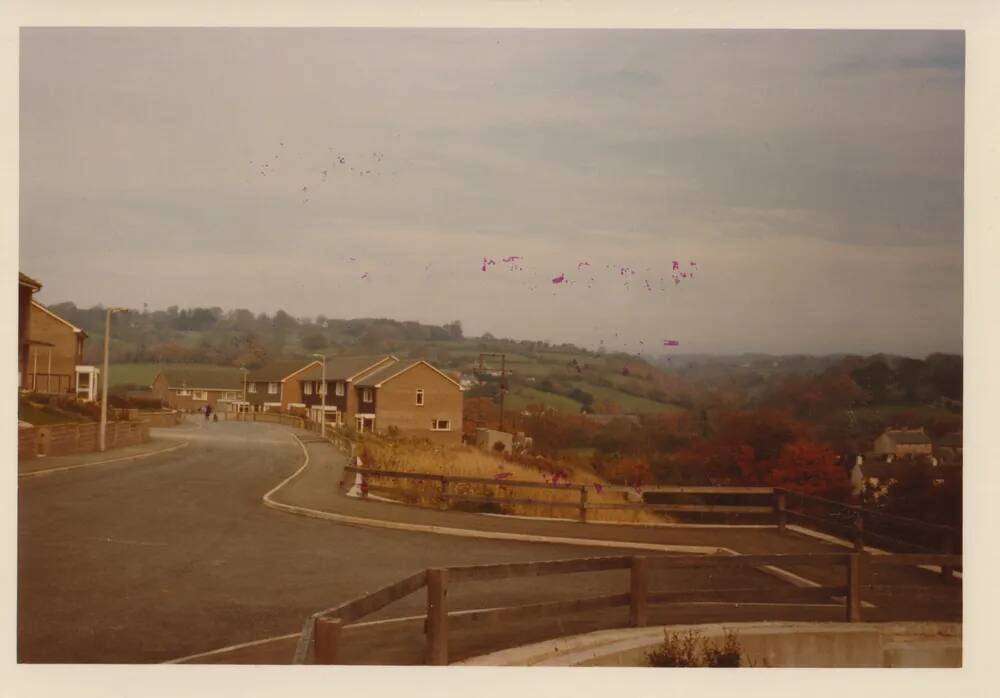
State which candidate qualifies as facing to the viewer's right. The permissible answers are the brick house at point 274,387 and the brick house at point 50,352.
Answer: the brick house at point 50,352

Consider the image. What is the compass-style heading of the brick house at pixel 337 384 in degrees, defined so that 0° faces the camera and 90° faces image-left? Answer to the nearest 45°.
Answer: approximately 45°

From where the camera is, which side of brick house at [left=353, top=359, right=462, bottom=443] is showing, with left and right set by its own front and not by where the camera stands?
left

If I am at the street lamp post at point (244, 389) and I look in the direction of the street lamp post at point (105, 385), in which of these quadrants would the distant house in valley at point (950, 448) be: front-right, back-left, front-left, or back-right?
back-left

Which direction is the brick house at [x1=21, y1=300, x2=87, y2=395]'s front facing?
to the viewer's right

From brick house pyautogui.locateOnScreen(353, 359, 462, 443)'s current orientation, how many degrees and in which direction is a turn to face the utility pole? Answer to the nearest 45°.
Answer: approximately 180°

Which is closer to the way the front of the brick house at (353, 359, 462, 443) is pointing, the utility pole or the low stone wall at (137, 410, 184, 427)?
the low stone wall

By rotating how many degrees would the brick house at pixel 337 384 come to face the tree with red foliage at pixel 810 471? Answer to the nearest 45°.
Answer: approximately 135° to its left
